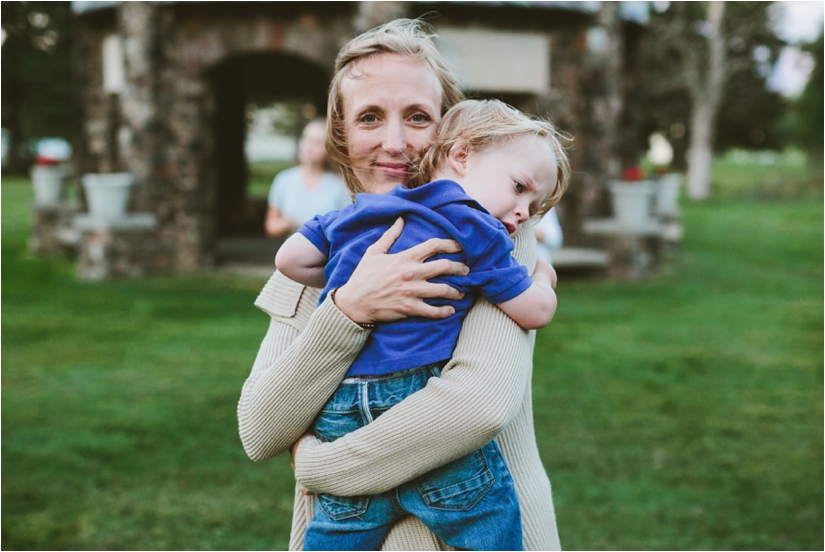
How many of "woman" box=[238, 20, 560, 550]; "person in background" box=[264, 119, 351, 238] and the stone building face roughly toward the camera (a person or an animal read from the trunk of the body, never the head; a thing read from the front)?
3

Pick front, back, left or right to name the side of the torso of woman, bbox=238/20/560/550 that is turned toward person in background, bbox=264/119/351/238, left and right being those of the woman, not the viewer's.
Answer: back

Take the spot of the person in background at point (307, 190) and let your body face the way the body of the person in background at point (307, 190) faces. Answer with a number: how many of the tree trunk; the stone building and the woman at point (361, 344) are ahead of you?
1

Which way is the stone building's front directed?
toward the camera

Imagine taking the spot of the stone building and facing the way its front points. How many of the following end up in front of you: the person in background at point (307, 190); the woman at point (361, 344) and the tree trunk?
2

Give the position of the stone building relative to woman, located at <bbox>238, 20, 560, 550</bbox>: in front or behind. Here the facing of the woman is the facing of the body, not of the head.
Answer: behind

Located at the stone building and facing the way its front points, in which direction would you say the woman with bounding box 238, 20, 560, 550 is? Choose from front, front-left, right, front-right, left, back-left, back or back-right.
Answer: front

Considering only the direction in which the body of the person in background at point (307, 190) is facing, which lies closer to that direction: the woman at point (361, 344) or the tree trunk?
the woman

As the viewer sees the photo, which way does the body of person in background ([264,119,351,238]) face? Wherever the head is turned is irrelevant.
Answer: toward the camera

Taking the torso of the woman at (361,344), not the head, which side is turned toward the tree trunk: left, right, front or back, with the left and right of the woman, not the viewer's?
back

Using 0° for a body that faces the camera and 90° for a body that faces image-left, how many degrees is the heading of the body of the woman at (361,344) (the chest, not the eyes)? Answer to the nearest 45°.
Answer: approximately 0°

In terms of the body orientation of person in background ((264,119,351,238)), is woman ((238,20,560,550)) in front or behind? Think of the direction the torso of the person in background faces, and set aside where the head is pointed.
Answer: in front

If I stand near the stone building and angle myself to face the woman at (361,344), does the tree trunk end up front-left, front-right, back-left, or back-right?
back-left

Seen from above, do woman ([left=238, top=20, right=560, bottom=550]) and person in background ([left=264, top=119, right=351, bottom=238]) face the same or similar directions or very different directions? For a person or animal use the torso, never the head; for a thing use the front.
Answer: same or similar directions
